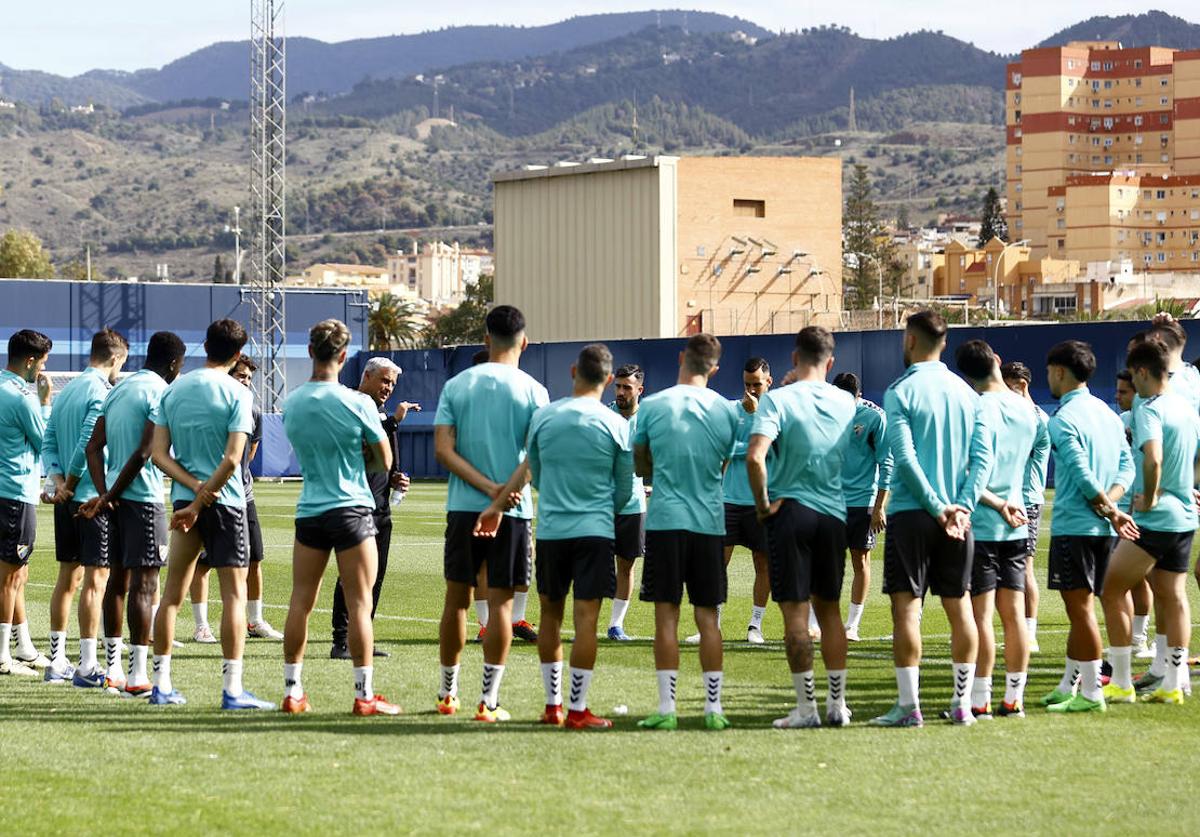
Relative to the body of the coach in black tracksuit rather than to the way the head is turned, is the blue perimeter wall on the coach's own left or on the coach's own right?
on the coach's own left

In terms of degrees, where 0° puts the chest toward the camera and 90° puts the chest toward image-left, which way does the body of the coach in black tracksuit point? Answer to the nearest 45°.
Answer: approximately 315°
